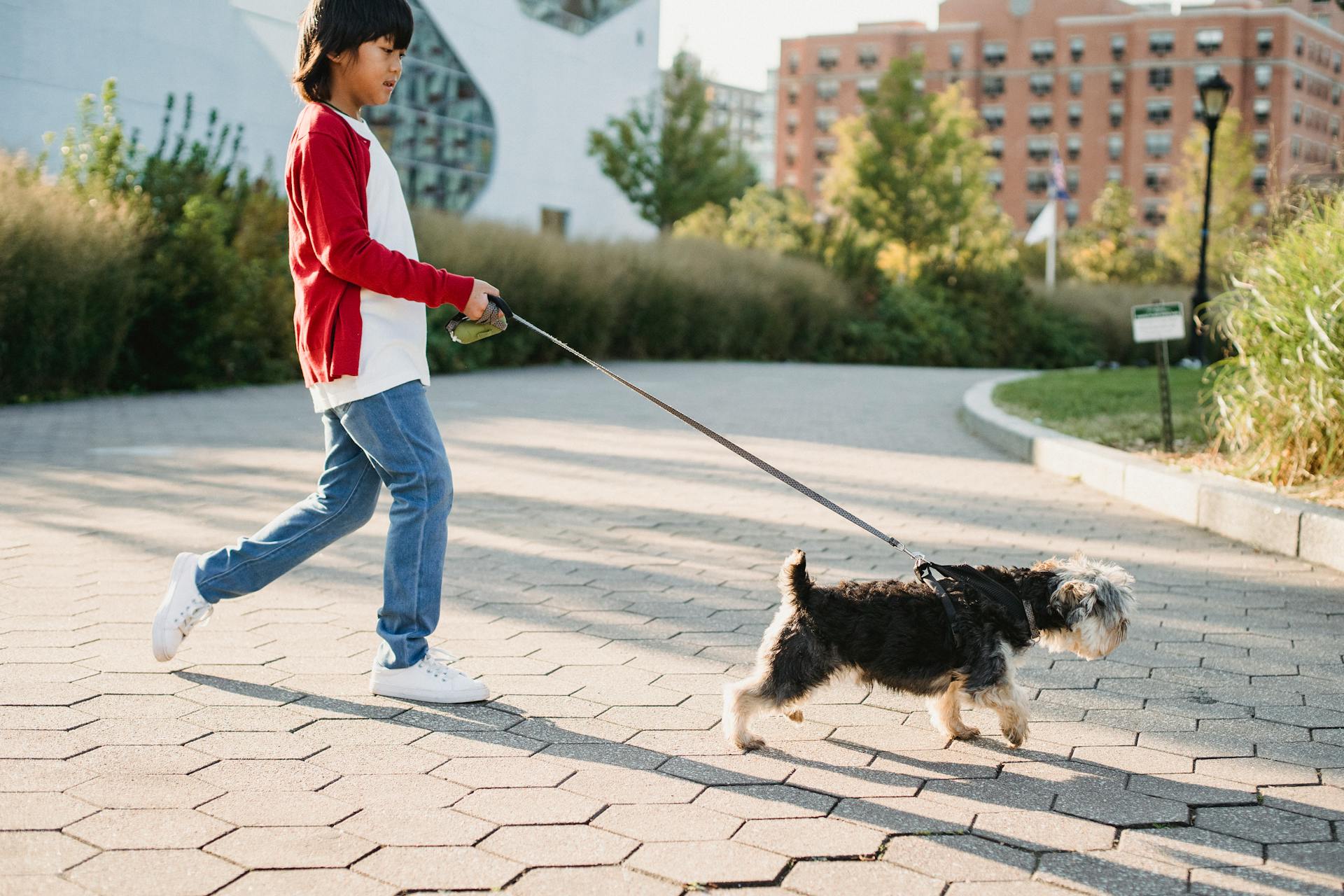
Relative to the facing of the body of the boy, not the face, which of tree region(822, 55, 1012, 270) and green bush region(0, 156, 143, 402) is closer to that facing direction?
the tree

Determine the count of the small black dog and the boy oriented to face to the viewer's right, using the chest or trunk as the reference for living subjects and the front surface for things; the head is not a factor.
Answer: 2

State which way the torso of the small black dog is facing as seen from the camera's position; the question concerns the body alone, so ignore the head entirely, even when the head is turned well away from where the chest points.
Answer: to the viewer's right

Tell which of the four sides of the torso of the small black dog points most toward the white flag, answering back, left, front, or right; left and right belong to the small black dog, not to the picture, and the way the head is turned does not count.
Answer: left

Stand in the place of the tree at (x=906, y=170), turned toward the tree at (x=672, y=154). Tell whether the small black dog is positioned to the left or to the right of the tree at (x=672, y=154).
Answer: left

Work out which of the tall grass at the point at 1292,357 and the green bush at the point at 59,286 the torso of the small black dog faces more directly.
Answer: the tall grass

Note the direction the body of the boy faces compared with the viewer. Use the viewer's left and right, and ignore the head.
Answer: facing to the right of the viewer

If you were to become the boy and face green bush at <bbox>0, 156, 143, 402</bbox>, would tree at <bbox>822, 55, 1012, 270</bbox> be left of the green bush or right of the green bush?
right

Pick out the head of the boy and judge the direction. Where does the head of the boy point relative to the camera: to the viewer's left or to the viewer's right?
to the viewer's right

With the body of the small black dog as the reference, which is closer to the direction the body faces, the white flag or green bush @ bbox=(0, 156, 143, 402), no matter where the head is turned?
the white flag
